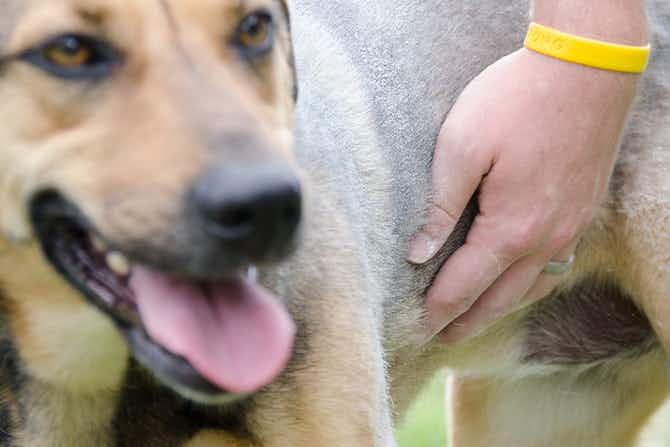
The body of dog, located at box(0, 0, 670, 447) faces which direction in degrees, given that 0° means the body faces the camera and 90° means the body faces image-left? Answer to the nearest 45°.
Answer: approximately 45°
